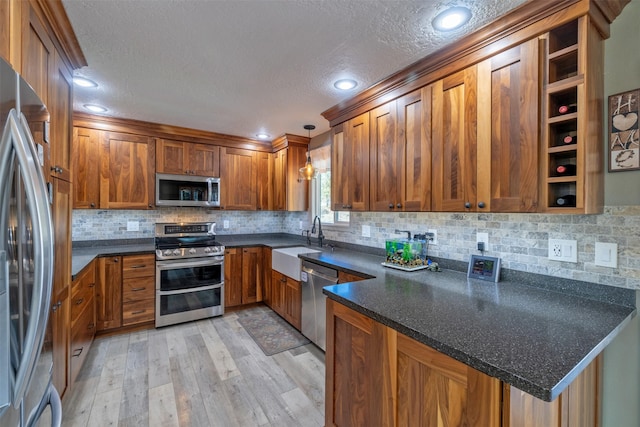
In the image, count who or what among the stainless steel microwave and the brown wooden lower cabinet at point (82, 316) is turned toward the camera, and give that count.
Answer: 1

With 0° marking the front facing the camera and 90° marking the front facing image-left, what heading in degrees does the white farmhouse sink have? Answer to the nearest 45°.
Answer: approximately 45°

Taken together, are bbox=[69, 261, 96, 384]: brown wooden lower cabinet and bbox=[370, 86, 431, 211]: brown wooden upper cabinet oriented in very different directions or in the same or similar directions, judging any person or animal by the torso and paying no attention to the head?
very different directions

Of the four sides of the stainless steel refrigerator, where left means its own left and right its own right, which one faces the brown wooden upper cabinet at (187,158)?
left

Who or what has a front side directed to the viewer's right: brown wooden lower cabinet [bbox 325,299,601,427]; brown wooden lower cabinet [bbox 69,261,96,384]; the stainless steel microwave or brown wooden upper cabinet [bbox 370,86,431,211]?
brown wooden lower cabinet [bbox 69,261,96,384]

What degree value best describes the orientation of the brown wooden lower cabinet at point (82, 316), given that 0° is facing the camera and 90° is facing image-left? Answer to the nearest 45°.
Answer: approximately 270°

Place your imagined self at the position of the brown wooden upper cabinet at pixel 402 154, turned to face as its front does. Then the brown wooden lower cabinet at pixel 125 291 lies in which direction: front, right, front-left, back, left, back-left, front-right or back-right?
front-right

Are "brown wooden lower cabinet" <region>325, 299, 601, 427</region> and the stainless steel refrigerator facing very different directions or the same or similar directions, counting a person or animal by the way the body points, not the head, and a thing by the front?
very different directions

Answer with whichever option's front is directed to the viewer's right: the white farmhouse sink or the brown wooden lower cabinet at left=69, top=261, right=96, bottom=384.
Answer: the brown wooden lower cabinet
